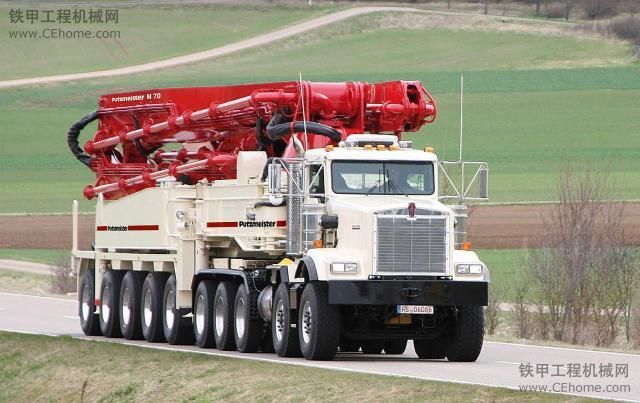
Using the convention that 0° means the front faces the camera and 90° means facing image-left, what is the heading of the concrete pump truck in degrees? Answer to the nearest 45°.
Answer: approximately 315°
